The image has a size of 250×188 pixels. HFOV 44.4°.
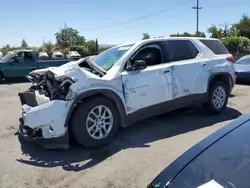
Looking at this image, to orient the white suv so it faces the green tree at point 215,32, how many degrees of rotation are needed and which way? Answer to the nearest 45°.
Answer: approximately 135° to its right

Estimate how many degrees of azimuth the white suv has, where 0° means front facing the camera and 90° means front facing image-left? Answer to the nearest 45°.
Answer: approximately 45°

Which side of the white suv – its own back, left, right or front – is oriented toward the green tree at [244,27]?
back

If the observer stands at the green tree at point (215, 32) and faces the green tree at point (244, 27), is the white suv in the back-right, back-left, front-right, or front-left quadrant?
back-right

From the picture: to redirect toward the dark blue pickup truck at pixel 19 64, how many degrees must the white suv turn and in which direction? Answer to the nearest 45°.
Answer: approximately 90° to its right
